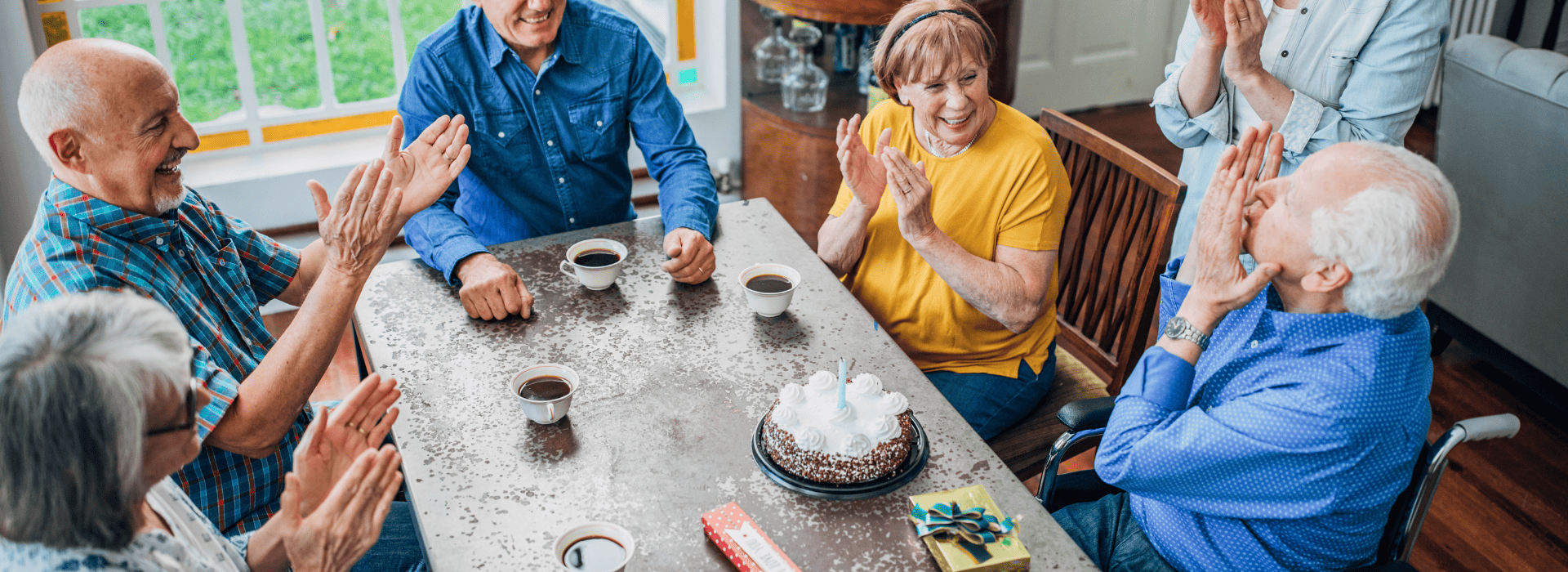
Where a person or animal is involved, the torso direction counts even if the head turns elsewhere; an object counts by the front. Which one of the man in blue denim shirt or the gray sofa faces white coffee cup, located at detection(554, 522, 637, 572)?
the man in blue denim shirt

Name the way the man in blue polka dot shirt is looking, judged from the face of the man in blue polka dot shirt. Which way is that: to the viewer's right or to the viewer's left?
to the viewer's left

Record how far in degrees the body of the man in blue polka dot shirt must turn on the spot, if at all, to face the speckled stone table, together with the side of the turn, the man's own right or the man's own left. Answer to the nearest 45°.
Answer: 0° — they already face it

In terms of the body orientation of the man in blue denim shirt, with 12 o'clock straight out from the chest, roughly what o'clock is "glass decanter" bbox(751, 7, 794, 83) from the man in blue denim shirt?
The glass decanter is roughly at 7 o'clock from the man in blue denim shirt.

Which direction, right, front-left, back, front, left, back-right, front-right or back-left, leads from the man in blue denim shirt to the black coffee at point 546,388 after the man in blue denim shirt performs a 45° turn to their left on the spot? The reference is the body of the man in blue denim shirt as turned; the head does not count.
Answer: front-right

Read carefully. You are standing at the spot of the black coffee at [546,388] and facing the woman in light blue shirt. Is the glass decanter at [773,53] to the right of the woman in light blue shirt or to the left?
left

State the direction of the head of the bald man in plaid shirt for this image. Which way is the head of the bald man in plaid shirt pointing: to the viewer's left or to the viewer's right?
to the viewer's right

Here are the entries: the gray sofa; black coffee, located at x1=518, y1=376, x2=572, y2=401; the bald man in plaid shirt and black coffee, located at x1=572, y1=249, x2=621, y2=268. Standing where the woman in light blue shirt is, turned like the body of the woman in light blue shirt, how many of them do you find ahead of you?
3

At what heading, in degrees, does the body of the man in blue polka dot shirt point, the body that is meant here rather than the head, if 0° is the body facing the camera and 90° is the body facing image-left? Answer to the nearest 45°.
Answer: approximately 90°

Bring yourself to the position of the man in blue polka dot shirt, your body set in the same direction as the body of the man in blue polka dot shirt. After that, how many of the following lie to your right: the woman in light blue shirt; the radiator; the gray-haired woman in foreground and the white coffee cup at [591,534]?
2
